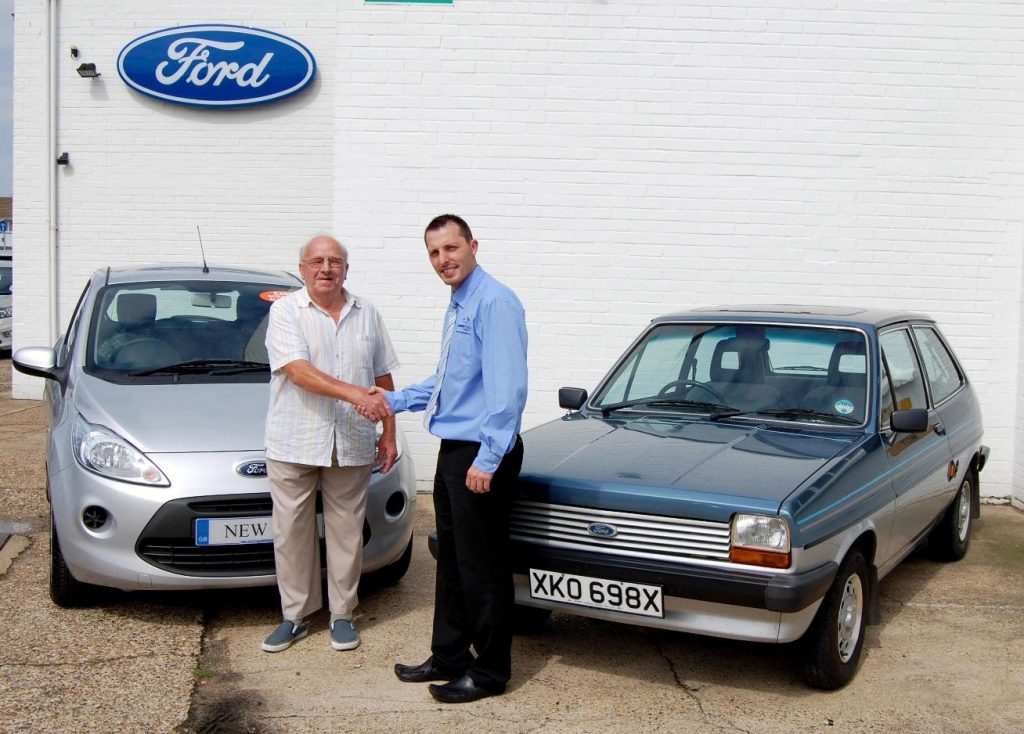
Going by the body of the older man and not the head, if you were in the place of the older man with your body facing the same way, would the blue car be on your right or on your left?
on your left

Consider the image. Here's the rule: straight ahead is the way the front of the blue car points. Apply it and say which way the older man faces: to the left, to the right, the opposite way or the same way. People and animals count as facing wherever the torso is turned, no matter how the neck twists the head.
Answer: to the left

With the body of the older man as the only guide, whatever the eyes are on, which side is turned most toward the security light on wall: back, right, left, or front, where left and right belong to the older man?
back

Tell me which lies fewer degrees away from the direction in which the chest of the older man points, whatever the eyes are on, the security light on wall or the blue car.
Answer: the blue car

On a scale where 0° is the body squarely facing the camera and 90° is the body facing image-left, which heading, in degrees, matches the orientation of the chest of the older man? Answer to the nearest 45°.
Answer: approximately 0°

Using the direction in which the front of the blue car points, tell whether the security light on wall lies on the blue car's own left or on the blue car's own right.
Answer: on the blue car's own right
